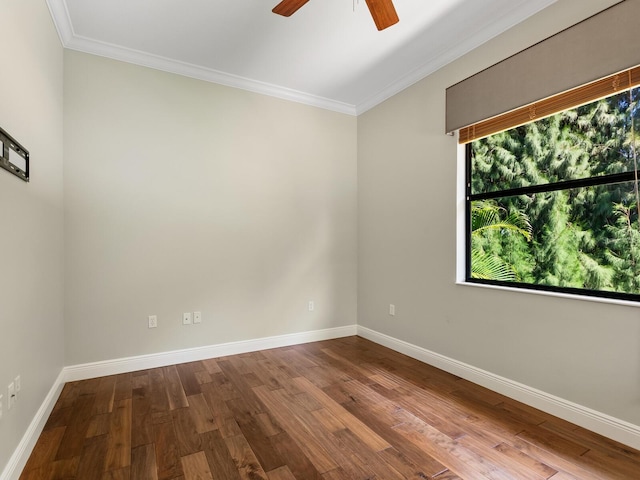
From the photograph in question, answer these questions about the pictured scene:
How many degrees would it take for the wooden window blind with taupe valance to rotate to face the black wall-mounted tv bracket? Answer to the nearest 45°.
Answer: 0° — it already faces it

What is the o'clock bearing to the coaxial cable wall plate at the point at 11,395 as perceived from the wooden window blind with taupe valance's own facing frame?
The coaxial cable wall plate is roughly at 12 o'clock from the wooden window blind with taupe valance.

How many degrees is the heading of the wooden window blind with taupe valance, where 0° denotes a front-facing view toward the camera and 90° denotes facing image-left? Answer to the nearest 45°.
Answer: approximately 45°

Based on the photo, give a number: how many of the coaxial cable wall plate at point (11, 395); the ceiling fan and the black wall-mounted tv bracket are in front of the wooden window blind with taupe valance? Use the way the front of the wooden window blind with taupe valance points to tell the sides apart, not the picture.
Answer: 3

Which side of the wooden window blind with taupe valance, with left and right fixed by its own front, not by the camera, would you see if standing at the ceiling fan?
front
